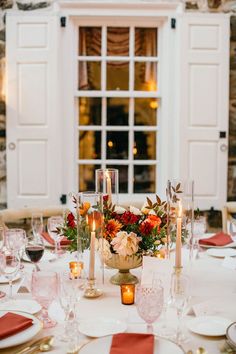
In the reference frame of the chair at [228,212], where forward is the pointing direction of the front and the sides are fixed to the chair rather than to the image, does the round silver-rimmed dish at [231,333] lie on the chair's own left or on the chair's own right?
on the chair's own left

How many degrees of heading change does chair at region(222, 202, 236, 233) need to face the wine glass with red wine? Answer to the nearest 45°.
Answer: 0° — it already faces it

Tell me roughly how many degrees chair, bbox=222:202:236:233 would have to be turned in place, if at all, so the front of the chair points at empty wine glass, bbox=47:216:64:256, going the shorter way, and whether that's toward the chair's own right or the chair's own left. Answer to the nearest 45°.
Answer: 0° — it already faces it

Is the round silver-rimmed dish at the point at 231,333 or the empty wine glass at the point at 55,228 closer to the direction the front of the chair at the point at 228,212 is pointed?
the empty wine glass

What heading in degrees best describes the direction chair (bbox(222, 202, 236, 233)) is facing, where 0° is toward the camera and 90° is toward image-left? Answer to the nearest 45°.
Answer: approximately 45°

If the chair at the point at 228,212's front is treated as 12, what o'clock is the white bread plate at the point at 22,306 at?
The white bread plate is roughly at 11 o'clock from the chair.
